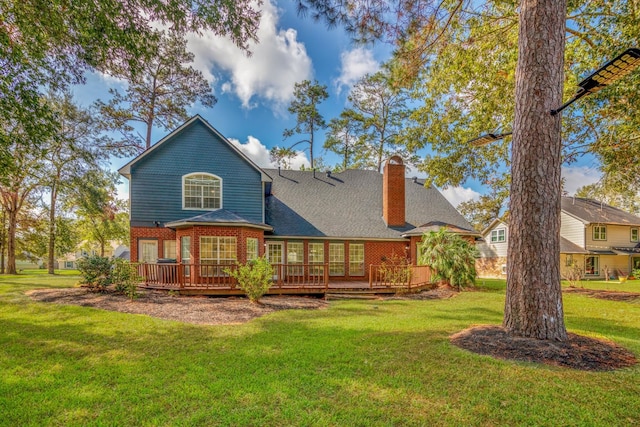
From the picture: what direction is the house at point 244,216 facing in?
away from the camera

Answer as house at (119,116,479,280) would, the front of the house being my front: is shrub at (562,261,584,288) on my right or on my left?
on my right

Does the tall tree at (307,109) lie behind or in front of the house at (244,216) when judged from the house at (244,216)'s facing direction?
in front

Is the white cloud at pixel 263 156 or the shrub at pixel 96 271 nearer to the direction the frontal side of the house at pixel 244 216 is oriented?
the white cloud

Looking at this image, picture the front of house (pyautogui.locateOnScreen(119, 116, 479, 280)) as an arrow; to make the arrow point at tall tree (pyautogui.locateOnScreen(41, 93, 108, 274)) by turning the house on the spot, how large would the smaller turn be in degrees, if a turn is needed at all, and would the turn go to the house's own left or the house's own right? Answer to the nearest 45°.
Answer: approximately 45° to the house's own left

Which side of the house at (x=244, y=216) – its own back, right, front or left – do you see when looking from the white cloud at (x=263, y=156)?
front
